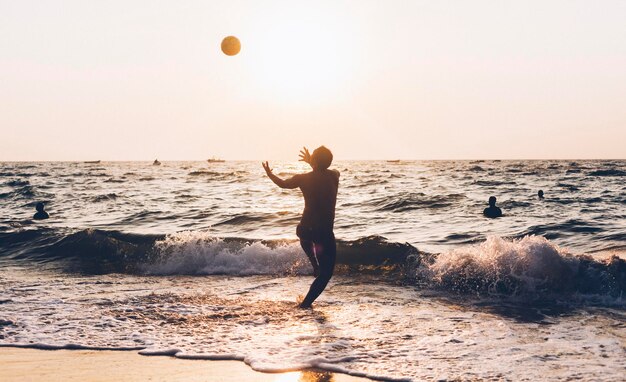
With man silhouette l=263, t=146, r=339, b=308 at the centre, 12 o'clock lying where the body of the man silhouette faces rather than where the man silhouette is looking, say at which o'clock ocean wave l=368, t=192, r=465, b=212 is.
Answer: The ocean wave is roughly at 2 o'clock from the man silhouette.

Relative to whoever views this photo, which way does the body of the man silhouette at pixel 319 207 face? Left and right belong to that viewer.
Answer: facing away from the viewer and to the left of the viewer

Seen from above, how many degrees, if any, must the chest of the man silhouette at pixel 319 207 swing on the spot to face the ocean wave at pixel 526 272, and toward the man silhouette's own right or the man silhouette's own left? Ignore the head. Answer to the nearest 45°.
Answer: approximately 90° to the man silhouette's own right

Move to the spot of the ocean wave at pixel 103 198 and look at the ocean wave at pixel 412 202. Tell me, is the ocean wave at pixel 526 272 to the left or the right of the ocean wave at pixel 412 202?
right

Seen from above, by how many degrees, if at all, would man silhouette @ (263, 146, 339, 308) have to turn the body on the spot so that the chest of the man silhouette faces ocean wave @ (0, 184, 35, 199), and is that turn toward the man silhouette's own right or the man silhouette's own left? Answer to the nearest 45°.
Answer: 0° — they already face it

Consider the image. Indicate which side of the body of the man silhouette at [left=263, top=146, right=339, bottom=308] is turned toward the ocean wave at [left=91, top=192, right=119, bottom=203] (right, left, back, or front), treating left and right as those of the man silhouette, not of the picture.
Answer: front
